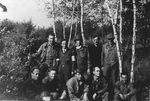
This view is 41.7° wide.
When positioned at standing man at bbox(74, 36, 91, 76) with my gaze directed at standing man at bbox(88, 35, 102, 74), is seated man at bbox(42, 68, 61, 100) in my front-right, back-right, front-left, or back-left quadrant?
back-right

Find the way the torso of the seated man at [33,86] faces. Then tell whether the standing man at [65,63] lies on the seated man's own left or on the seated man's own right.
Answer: on the seated man's own left

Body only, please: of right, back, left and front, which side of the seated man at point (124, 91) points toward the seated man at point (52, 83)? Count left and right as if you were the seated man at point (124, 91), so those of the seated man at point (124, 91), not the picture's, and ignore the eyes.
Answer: right

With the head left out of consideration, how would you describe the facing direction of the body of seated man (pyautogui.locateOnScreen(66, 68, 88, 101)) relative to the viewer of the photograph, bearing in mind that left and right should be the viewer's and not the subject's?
facing the viewer and to the right of the viewer

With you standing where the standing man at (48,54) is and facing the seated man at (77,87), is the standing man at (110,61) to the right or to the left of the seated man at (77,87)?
left

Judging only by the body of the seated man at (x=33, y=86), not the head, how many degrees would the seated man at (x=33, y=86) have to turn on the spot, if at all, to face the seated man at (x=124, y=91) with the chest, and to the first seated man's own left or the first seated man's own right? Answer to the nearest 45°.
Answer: approximately 45° to the first seated man's own left

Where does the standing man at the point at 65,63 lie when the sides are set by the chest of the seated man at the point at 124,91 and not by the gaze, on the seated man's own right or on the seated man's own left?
on the seated man's own right

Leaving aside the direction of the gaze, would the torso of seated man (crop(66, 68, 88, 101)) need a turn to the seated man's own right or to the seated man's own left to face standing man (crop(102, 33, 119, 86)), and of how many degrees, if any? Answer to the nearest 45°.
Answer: approximately 90° to the seated man's own left

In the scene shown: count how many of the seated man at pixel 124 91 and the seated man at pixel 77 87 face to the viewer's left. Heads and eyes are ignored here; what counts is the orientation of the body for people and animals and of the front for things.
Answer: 0

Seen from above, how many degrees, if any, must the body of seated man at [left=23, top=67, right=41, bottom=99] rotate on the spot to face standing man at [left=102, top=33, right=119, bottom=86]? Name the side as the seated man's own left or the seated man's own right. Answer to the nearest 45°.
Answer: approximately 45° to the seated man's own left
